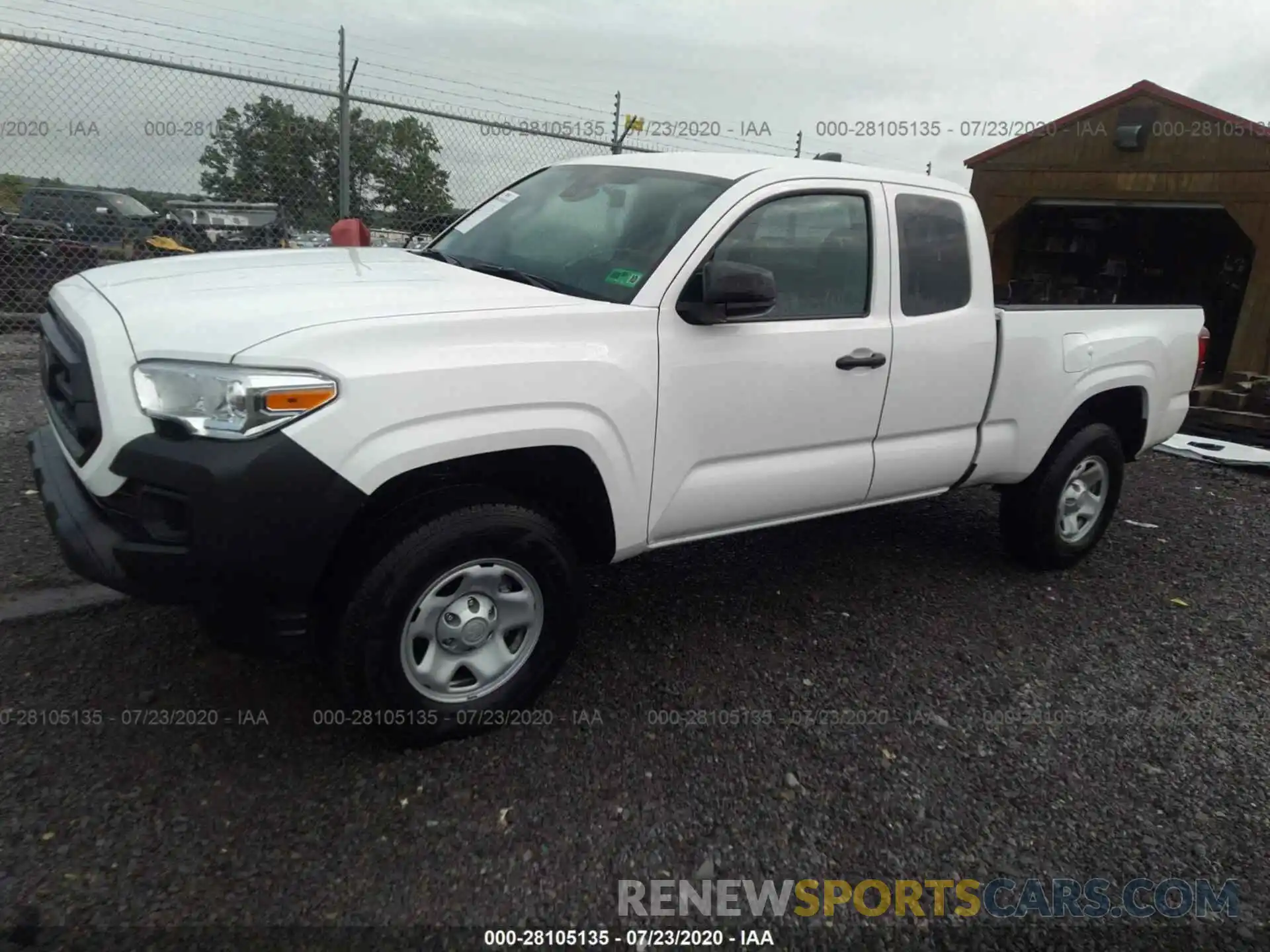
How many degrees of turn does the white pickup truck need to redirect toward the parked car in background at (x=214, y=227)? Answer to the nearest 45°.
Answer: approximately 90° to its right

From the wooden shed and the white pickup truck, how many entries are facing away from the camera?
0

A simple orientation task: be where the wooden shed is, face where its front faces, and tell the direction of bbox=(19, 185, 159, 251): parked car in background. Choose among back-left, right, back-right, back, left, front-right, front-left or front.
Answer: front-right

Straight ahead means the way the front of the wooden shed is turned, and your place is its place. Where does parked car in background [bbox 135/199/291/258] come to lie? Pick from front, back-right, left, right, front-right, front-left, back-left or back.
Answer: back-right

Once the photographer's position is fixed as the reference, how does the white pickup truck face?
facing the viewer and to the left of the viewer

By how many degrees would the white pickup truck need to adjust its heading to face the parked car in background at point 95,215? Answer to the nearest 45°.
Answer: approximately 90° to its right

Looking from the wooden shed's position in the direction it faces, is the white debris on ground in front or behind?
in front

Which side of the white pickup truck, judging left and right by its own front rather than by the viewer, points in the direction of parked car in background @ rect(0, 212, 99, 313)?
right

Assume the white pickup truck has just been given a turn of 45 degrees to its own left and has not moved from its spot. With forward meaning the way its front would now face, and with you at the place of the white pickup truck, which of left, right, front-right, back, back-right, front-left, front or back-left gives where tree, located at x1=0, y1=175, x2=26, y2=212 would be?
back-right

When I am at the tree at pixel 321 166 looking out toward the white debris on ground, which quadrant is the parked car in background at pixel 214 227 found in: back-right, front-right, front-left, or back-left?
front-right

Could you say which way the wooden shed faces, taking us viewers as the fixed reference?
facing the viewer

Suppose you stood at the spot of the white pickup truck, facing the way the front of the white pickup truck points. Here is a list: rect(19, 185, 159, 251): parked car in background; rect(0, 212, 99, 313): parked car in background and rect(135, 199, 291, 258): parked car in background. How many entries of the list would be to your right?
3

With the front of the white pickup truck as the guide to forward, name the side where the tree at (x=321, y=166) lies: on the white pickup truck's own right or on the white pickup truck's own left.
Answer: on the white pickup truck's own right
